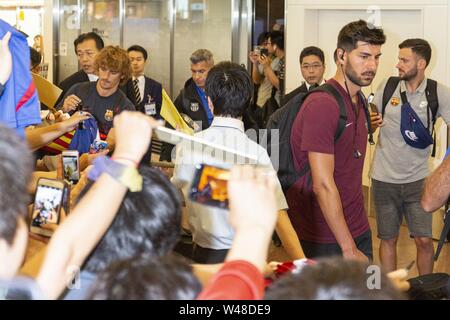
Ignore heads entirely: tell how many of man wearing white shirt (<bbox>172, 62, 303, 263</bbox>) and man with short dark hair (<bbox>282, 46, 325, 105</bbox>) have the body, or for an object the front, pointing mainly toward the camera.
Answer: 1

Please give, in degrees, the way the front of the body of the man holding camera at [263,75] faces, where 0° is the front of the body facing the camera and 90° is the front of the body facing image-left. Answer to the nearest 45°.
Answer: approximately 45°

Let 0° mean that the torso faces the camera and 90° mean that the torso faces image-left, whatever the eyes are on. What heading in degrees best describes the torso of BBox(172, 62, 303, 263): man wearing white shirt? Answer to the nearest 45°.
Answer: approximately 180°

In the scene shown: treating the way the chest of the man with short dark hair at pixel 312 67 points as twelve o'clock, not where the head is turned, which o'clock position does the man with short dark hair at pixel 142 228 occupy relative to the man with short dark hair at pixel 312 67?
the man with short dark hair at pixel 142 228 is roughly at 12 o'clock from the man with short dark hair at pixel 312 67.

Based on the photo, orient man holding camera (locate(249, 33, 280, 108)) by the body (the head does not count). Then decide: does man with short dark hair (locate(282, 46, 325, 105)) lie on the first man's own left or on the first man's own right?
on the first man's own left

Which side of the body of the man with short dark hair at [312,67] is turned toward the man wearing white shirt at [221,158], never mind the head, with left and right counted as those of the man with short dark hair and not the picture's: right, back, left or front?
front

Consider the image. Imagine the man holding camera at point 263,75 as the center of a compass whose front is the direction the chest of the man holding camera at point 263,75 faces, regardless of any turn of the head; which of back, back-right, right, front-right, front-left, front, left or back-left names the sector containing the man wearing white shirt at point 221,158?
front-left

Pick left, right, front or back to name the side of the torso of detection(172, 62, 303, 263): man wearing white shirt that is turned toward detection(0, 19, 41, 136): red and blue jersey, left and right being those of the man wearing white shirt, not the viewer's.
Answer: left

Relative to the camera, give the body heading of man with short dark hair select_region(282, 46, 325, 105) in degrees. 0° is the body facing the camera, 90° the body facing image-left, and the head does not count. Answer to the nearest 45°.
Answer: approximately 0°

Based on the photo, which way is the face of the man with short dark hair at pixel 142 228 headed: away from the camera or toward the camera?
away from the camera

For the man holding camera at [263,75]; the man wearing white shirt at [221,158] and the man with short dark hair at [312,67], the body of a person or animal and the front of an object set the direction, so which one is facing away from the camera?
the man wearing white shirt at [221,158]

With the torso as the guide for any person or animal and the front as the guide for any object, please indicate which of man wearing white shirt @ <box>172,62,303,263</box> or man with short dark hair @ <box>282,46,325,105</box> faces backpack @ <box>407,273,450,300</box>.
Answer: the man with short dark hair

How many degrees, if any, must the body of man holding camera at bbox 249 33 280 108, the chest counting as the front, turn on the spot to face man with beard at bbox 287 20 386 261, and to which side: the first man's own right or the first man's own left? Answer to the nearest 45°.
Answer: approximately 45° to the first man's own left
